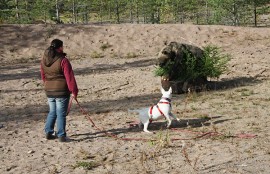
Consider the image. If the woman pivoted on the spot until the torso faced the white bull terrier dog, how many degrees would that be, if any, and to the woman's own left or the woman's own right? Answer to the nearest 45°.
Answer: approximately 45° to the woman's own right

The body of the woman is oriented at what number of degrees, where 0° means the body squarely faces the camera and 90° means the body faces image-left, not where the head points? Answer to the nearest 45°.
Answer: approximately 225°

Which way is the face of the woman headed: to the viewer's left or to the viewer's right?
to the viewer's right
